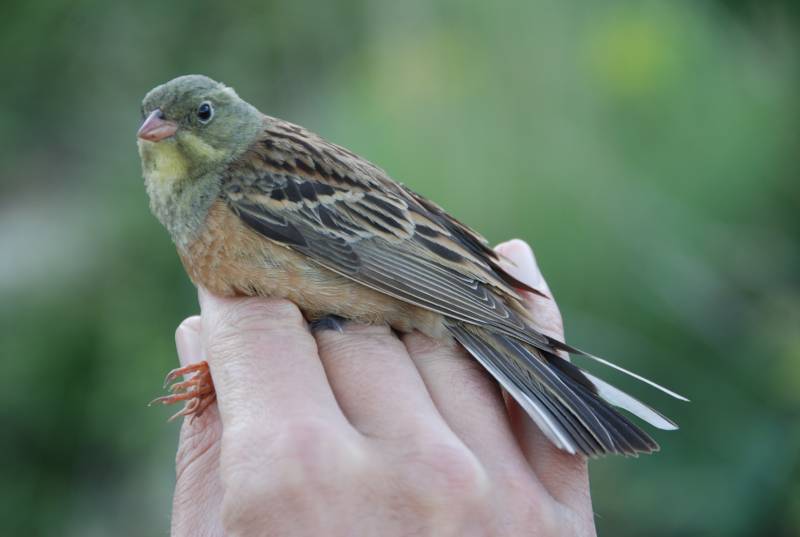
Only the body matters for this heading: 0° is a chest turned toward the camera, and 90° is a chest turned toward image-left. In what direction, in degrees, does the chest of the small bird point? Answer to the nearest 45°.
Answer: approximately 90°
